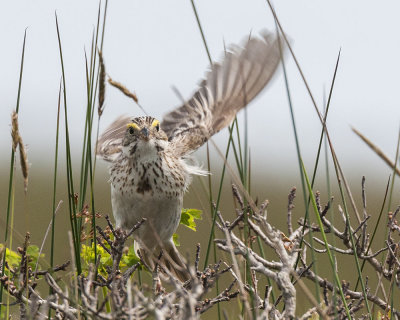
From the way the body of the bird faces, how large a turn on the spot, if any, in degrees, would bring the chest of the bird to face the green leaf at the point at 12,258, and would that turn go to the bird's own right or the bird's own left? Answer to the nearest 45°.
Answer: approximately 45° to the bird's own right

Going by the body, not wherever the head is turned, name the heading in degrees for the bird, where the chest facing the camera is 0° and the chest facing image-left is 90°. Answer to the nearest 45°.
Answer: approximately 0°
